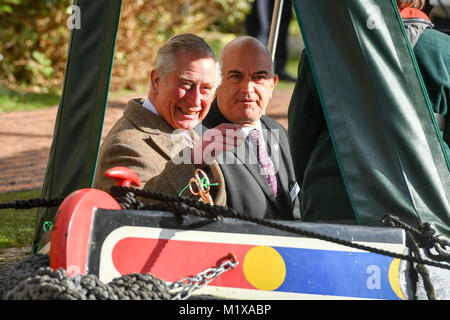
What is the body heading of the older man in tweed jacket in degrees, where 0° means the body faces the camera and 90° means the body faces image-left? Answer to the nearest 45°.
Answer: approximately 315°
